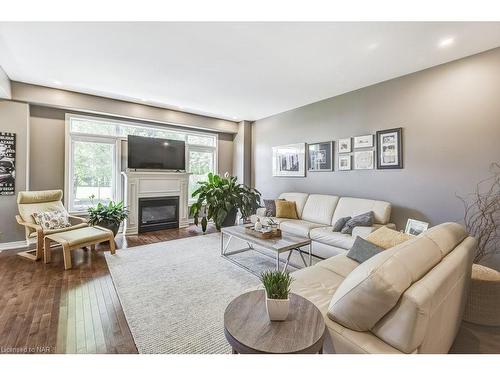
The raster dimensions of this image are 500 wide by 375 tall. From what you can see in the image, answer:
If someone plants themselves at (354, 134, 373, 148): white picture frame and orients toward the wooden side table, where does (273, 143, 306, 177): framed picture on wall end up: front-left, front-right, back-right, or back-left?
back-right

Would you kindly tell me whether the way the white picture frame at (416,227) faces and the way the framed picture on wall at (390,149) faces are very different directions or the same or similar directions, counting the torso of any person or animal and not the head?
same or similar directions

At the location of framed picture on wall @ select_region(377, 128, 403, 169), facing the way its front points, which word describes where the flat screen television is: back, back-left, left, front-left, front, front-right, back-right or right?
front-right

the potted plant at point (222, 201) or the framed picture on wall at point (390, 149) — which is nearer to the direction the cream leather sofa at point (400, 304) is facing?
the potted plant

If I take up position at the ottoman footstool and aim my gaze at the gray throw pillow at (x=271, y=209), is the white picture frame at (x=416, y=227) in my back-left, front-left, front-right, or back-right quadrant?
front-right

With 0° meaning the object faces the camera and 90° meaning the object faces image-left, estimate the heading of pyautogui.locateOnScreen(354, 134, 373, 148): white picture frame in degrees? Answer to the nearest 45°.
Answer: approximately 45°

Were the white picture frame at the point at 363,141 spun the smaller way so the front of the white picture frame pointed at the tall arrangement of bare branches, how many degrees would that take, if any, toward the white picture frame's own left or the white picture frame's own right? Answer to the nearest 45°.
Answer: approximately 90° to the white picture frame's own left

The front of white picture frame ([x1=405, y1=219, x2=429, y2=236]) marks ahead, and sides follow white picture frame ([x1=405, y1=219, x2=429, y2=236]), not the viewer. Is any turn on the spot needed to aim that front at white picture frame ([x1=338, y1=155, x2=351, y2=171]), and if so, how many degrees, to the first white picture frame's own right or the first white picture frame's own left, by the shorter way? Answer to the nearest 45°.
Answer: approximately 90° to the first white picture frame's own right

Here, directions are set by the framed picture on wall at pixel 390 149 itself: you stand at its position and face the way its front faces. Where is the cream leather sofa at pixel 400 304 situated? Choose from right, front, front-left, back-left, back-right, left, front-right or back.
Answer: front-left

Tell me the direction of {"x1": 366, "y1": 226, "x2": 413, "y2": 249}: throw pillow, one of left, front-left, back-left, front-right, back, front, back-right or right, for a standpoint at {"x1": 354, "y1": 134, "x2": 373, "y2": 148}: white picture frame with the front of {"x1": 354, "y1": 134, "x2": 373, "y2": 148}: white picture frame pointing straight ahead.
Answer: front-left

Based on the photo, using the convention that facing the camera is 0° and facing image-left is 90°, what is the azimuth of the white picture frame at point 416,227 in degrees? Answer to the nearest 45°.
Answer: approximately 45°
